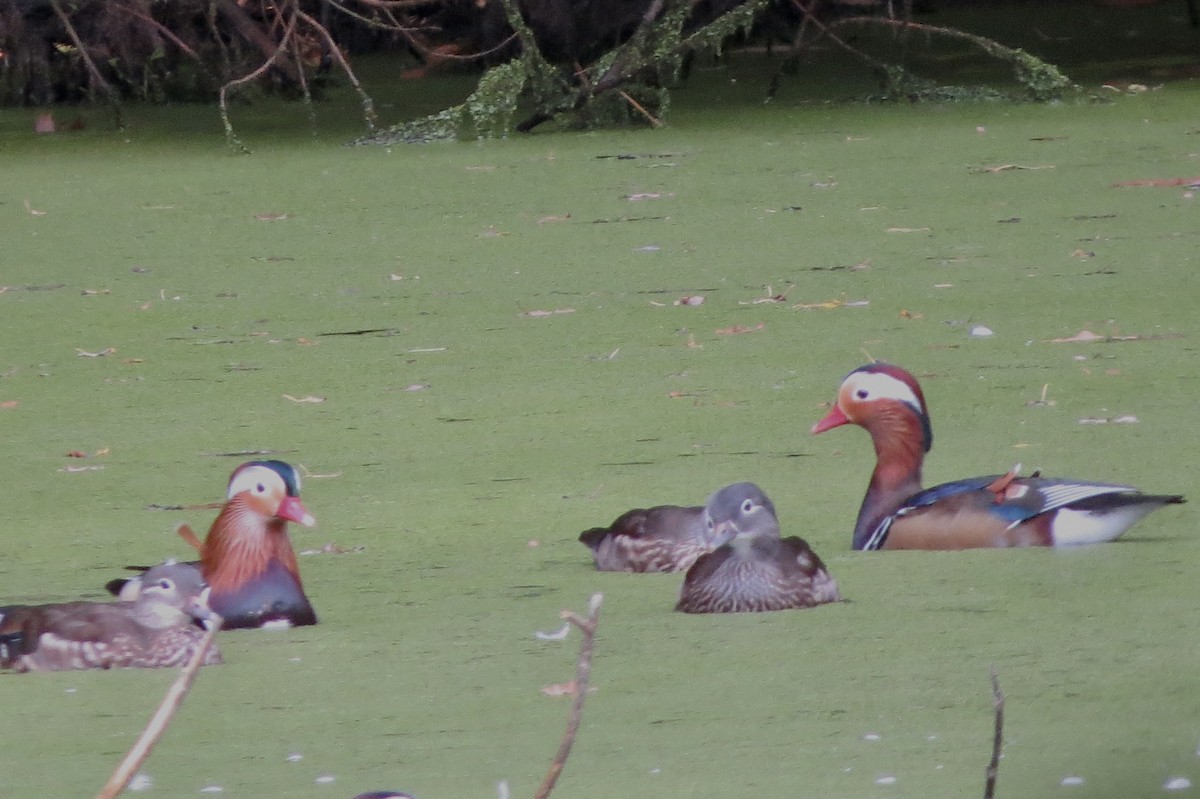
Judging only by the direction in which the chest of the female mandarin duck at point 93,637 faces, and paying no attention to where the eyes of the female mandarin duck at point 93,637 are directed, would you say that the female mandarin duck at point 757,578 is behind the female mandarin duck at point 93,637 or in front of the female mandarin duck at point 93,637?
in front

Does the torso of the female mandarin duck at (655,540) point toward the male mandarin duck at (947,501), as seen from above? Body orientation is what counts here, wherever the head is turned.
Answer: yes

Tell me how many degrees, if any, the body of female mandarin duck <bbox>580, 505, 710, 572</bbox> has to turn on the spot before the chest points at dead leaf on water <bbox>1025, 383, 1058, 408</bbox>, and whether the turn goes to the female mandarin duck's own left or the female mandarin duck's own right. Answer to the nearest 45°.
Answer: approximately 45° to the female mandarin duck's own left

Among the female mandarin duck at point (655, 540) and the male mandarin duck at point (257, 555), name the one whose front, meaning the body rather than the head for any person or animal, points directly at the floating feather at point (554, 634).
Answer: the male mandarin duck

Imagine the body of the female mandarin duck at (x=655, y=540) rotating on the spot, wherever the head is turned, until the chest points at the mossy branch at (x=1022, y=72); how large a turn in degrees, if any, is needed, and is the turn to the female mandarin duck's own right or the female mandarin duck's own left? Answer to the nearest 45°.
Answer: approximately 90° to the female mandarin duck's own left

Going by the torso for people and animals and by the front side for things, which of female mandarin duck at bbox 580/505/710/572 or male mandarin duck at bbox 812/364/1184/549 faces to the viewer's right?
the female mandarin duck

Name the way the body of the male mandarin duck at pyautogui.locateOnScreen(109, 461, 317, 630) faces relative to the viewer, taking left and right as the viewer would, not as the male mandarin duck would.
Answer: facing the viewer and to the right of the viewer

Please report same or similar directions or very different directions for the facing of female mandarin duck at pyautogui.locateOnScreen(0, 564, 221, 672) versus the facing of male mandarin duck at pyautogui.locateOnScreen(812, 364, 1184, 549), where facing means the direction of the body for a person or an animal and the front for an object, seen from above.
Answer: very different directions

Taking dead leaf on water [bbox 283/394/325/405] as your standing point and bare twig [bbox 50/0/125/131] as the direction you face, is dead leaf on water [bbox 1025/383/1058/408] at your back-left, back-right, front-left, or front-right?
back-right

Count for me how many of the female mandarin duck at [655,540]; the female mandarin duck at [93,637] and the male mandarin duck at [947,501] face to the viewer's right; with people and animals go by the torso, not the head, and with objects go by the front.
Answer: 2

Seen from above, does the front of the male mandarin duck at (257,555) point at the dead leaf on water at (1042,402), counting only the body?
no

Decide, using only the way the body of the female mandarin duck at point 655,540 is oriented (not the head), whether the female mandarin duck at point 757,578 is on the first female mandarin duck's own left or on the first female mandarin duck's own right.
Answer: on the first female mandarin duck's own right

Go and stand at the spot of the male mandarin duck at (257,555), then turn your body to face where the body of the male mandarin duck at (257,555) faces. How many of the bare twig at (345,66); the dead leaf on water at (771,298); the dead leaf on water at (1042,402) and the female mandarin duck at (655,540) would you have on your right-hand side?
0

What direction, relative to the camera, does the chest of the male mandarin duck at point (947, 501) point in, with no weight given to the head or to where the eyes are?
to the viewer's left

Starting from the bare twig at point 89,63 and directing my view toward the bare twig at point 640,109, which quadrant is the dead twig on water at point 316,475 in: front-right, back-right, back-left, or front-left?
front-right

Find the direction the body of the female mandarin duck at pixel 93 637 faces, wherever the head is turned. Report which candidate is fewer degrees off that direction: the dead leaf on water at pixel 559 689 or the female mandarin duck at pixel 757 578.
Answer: the dead leaf on water

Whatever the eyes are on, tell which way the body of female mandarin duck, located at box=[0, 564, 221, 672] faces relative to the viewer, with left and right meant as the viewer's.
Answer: facing to the right of the viewer

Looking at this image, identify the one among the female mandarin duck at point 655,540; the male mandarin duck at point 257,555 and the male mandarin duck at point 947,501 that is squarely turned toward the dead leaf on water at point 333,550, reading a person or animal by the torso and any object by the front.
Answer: the male mandarin duck at point 947,501

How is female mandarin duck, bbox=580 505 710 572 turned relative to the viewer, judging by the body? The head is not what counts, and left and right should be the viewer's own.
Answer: facing to the right of the viewer
